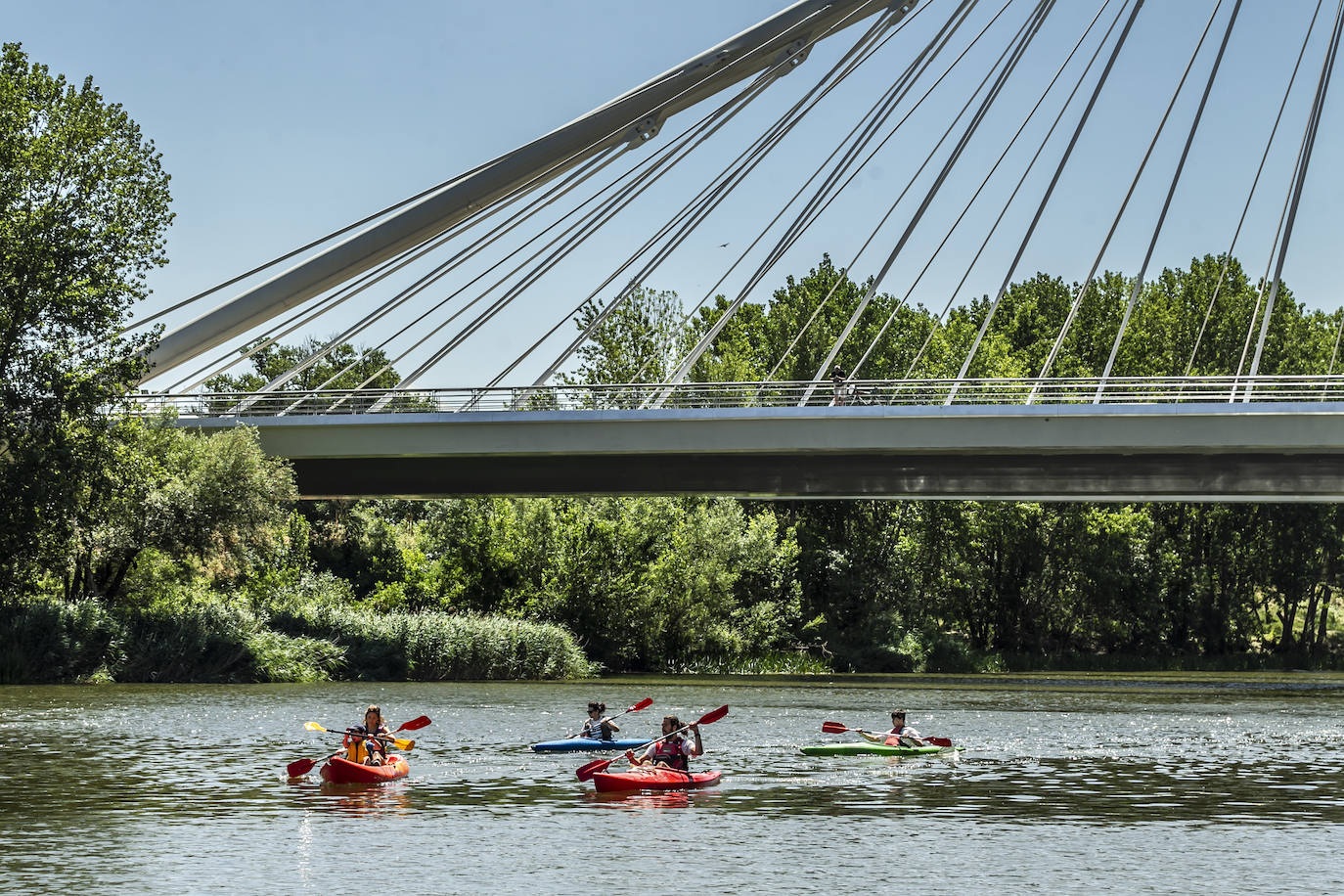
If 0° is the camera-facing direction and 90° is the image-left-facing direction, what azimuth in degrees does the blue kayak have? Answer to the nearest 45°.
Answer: approximately 90°

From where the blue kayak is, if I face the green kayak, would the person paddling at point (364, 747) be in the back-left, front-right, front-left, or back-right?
back-right

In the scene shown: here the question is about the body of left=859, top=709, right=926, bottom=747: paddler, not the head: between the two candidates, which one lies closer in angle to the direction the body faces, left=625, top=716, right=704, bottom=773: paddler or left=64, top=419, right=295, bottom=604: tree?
the paddler

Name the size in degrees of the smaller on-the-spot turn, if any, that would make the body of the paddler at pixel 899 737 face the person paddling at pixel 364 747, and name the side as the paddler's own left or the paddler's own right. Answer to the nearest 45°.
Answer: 0° — they already face them

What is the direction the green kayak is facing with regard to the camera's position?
facing to the left of the viewer

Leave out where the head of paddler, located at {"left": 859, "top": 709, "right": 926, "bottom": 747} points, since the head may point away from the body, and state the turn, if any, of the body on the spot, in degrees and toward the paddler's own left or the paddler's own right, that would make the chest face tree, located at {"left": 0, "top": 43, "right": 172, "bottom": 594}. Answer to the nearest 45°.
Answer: approximately 90° to the paddler's own right

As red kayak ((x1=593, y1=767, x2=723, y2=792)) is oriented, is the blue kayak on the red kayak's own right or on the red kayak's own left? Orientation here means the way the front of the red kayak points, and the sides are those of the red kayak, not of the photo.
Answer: on the red kayak's own right

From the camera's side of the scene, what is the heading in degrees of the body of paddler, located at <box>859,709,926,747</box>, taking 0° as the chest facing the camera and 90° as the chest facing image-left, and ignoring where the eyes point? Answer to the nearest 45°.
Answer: approximately 45°

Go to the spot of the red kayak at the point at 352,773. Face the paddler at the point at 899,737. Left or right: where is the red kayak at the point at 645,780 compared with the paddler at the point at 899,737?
right

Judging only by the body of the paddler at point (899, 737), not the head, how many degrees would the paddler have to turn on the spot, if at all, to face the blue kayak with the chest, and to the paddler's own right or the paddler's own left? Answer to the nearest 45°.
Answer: approximately 45° to the paddler's own right
